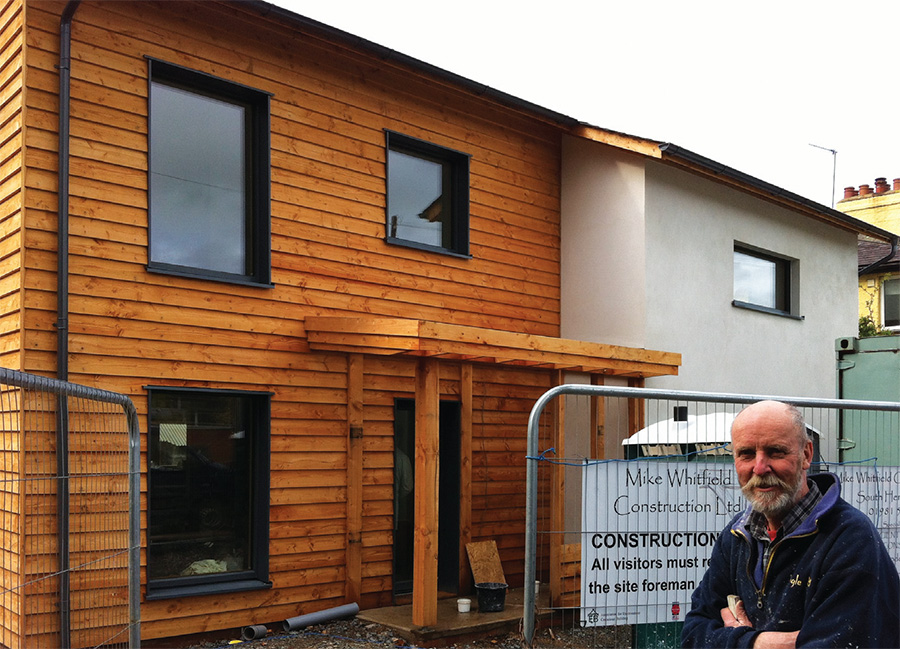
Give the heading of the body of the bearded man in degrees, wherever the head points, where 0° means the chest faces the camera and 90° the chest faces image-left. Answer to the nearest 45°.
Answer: approximately 45°

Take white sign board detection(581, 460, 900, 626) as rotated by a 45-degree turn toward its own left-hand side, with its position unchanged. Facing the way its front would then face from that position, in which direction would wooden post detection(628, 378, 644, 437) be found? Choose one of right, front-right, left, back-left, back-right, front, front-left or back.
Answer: back-left

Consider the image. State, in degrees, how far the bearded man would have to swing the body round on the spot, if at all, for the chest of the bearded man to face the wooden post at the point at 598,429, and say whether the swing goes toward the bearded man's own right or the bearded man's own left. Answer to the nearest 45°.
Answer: approximately 135° to the bearded man's own right

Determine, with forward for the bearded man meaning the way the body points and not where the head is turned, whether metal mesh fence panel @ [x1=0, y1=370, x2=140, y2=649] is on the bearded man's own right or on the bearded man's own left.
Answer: on the bearded man's own right

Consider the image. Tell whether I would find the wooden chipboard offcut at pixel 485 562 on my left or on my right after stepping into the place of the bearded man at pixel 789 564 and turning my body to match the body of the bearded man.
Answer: on my right

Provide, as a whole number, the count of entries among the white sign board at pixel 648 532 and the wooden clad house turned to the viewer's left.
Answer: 0

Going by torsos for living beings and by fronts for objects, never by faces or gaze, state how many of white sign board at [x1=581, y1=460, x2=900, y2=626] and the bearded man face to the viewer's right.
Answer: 0

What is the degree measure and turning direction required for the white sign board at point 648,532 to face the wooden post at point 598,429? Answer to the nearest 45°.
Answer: approximately 180°
